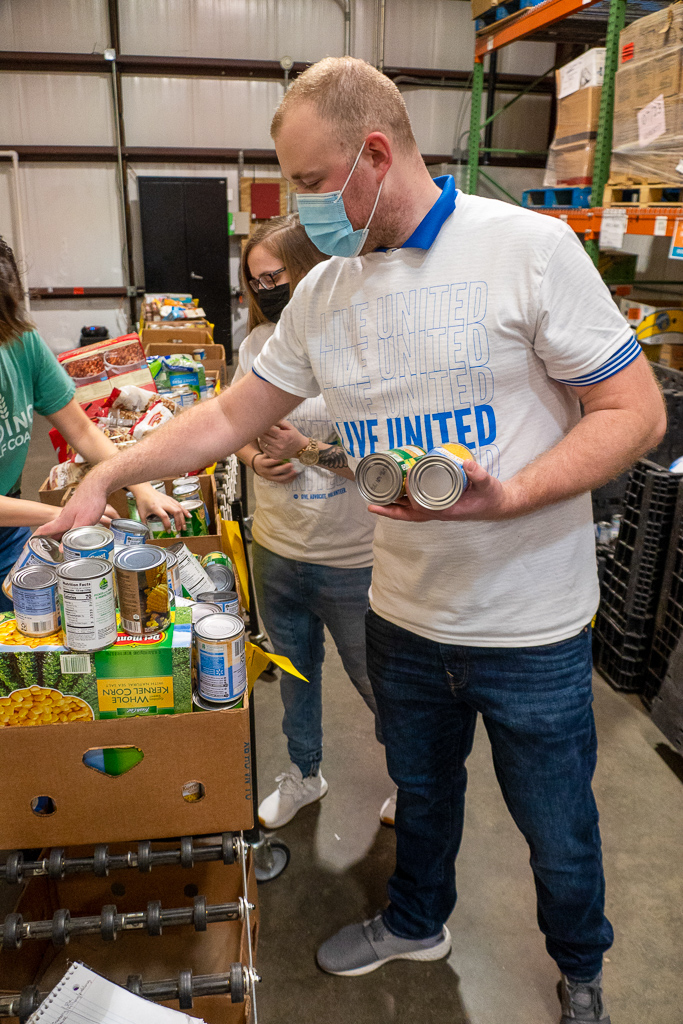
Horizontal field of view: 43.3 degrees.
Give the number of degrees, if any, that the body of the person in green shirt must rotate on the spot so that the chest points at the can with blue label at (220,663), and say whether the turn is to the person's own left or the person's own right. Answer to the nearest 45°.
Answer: approximately 45° to the person's own right

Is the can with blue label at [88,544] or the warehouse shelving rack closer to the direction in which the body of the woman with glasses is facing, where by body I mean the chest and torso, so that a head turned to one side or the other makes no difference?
the can with blue label

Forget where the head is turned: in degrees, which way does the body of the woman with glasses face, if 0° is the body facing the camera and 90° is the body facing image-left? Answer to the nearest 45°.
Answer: approximately 45°

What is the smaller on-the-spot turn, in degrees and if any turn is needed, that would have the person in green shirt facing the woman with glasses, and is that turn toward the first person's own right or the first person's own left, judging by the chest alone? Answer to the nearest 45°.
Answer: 0° — they already face them

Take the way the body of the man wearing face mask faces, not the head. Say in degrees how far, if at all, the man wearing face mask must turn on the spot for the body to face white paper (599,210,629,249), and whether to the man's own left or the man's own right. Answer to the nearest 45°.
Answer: approximately 135° to the man's own right

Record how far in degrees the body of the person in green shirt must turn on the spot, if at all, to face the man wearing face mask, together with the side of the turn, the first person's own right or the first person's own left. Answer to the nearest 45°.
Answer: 0° — they already face them

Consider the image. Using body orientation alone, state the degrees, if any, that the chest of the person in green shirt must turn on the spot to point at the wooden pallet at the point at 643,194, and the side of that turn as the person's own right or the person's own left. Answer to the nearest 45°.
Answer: approximately 90° to the person's own left

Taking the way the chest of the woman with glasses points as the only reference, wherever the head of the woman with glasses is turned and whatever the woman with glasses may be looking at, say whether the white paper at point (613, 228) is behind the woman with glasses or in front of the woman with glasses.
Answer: behind
